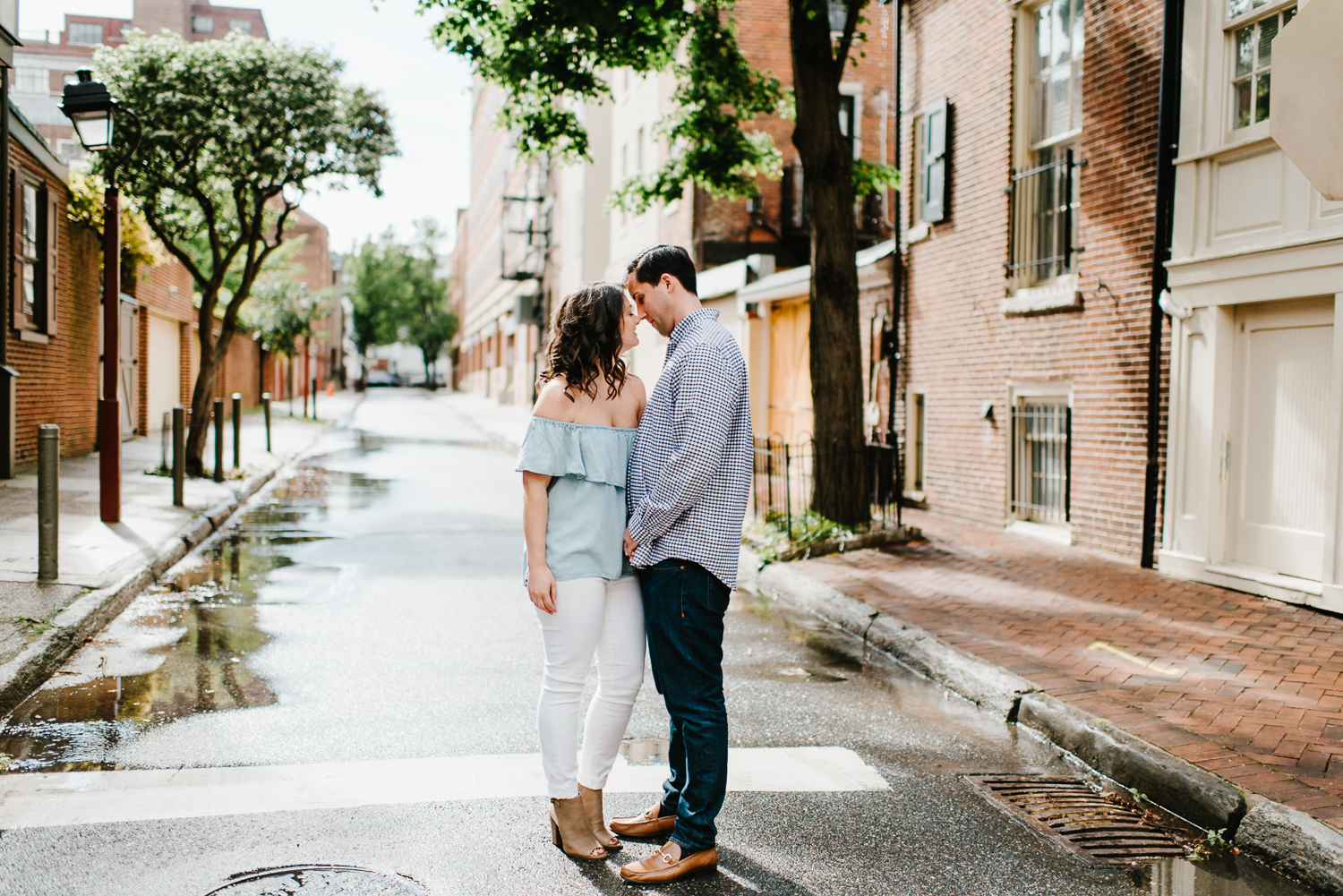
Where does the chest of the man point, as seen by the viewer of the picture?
to the viewer's left

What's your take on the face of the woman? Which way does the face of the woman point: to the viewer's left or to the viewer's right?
to the viewer's right

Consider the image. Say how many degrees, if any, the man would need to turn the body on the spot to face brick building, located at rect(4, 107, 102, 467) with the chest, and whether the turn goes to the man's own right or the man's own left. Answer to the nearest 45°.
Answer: approximately 45° to the man's own right

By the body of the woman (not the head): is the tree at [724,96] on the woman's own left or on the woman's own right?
on the woman's own left

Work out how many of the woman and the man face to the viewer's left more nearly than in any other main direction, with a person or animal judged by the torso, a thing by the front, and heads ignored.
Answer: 1

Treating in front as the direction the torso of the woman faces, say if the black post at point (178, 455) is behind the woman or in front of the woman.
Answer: behind

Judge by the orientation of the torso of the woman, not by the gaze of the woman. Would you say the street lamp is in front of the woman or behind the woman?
behind

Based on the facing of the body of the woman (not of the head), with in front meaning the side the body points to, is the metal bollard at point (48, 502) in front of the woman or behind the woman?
behind

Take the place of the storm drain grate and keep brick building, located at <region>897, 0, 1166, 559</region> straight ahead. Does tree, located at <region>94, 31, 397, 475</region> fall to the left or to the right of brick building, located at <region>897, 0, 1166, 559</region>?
left

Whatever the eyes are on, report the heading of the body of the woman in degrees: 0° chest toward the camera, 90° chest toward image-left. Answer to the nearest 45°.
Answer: approximately 315°

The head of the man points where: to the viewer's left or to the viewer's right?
to the viewer's left
